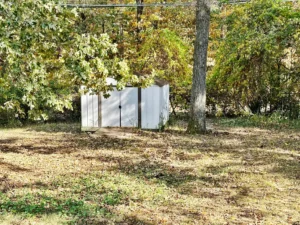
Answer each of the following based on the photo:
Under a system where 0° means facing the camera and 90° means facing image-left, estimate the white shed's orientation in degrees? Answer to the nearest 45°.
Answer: approximately 0°

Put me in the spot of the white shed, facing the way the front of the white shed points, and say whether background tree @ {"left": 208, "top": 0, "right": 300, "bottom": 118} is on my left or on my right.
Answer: on my left
